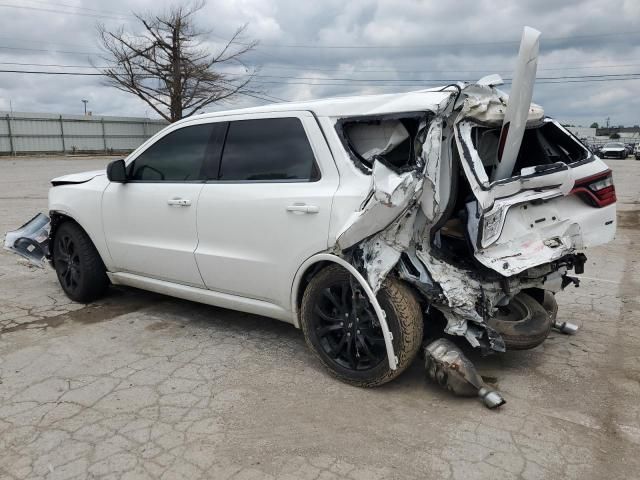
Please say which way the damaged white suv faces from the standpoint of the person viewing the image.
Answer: facing away from the viewer and to the left of the viewer

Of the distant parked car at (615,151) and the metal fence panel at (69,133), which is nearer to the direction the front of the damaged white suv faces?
the metal fence panel

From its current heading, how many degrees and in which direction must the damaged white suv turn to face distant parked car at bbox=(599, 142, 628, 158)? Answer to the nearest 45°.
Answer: approximately 90° to its right

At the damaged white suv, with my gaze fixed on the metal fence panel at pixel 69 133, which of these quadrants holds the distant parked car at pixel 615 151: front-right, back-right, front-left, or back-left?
front-right

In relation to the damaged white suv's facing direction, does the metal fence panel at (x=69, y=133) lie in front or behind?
in front
